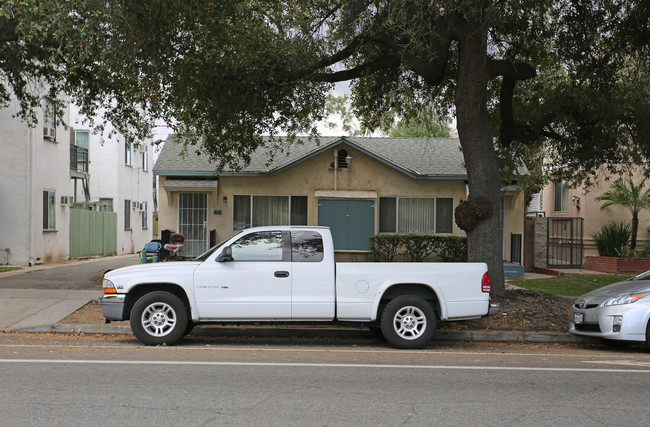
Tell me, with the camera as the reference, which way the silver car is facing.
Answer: facing the viewer and to the left of the viewer

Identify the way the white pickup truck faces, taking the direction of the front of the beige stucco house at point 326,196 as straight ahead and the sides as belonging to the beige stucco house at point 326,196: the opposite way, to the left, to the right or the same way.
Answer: to the right

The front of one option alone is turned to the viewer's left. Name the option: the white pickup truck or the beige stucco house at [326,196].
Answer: the white pickup truck

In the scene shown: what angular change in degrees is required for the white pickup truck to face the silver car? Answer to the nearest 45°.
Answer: approximately 180°

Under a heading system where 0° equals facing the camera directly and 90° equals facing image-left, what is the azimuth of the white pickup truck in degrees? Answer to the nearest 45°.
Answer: approximately 90°

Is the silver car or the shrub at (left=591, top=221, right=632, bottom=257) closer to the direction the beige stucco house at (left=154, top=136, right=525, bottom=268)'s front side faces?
the silver car

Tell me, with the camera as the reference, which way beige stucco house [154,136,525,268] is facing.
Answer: facing the viewer

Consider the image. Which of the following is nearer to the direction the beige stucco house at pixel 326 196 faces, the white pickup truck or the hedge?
the white pickup truck

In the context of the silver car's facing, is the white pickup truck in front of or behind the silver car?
in front

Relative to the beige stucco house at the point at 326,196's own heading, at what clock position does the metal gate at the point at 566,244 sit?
The metal gate is roughly at 8 o'clock from the beige stucco house.
